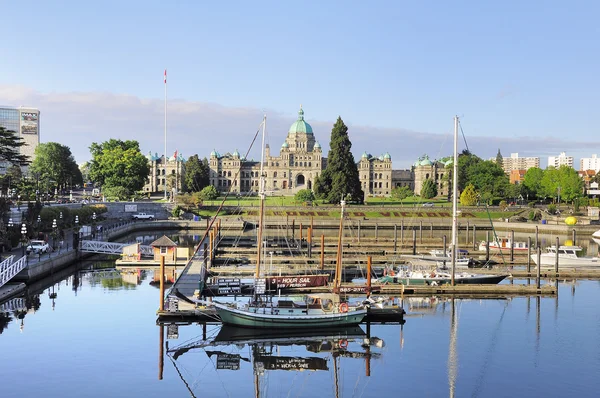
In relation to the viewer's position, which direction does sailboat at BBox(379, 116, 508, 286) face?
facing to the right of the viewer

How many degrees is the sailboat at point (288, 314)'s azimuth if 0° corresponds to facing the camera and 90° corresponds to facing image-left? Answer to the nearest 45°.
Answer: approximately 90°

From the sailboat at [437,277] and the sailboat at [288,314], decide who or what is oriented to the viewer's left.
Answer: the sailboat at [288,314]

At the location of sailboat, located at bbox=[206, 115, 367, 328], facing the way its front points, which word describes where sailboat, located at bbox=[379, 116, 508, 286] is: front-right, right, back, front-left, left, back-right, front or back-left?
back-right

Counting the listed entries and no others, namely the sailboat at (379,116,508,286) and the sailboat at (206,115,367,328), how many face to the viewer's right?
1

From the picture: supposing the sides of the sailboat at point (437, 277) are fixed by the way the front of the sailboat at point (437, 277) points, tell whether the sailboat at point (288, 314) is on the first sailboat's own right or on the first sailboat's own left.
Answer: on the first sailboat's own right

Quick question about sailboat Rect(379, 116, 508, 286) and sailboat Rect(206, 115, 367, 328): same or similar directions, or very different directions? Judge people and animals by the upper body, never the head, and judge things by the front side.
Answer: very different directions
